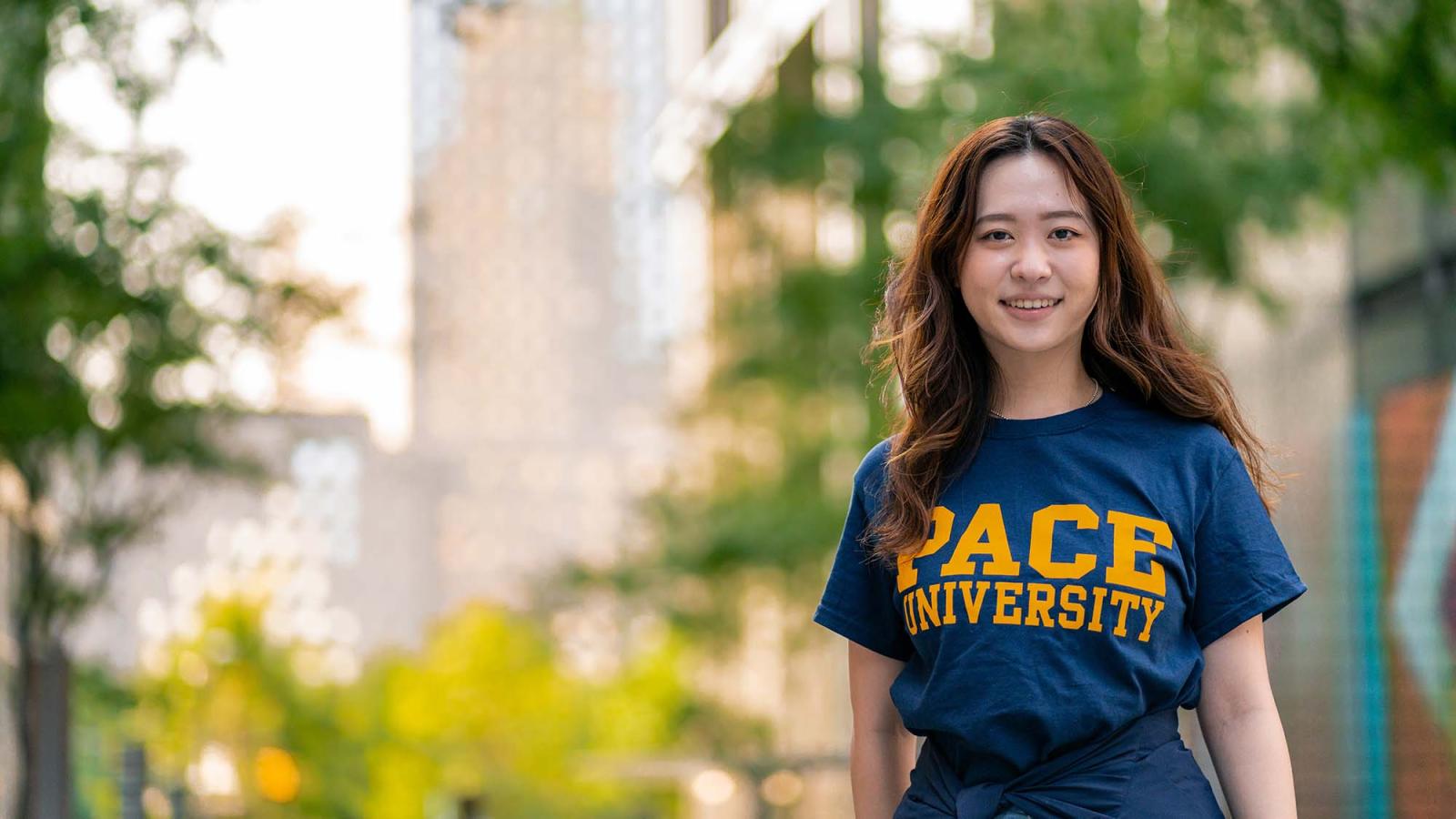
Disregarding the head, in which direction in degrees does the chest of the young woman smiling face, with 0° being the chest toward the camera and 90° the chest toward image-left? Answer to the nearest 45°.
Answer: approximately 0°
